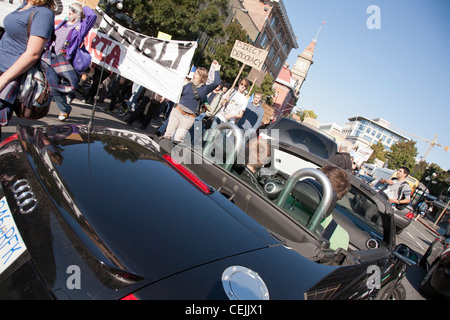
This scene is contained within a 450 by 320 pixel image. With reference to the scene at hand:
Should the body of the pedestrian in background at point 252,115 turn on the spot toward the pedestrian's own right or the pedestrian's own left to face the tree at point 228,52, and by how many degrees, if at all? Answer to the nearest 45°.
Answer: approximately 180°

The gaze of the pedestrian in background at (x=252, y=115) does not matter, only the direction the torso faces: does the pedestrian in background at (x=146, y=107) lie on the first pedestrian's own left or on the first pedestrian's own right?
on the first pedestrian's own right

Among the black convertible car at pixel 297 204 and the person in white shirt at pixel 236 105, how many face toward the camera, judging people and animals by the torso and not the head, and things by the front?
1

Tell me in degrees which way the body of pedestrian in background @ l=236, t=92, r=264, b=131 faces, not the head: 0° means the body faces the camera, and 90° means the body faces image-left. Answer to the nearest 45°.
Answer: approximately 0°

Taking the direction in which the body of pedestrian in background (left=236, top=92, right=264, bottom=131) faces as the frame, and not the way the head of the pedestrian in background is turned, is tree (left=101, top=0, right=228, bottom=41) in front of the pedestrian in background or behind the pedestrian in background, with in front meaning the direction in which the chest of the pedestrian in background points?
behind

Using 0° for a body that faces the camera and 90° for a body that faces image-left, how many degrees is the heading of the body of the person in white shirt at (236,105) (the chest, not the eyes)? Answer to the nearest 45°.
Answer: approximately 0°

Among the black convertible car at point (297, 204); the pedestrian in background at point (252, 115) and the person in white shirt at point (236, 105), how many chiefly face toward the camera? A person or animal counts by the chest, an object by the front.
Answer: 2

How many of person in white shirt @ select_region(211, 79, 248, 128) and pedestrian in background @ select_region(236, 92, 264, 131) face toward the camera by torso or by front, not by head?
2
